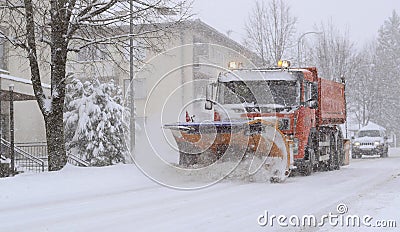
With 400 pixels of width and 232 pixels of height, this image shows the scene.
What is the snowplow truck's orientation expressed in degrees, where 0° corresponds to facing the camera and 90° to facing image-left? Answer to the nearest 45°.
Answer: approximately 45°

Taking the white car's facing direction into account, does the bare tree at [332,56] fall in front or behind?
behind

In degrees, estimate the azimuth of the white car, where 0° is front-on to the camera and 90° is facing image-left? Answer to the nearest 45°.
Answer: approximately 0°

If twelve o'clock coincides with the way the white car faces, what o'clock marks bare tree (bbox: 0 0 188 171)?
The bare tree is roughly at 1 o'clock from the white car.

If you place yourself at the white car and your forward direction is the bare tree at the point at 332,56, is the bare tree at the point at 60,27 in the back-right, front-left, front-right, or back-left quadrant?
back-left

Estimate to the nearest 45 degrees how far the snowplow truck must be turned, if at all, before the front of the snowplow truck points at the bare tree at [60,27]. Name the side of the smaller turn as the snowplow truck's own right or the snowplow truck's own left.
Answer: approximately 45° to the snowplow truck's own right

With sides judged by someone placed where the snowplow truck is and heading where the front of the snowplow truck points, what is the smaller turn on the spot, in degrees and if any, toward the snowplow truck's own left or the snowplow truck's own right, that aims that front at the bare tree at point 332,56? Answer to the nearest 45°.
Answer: approximately 135° to the snowplow truck's own right

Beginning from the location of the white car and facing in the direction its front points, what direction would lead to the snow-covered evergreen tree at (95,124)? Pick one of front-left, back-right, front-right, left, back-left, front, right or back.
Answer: front-right

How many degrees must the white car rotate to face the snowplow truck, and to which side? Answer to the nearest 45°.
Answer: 0° — it already faces it

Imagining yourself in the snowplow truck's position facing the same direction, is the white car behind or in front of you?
behind
